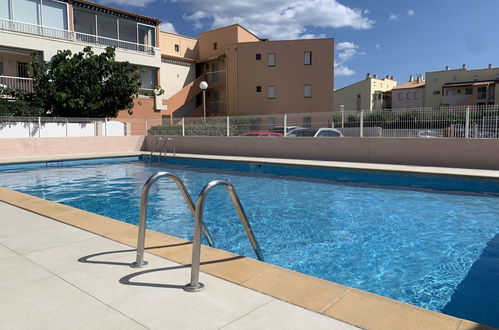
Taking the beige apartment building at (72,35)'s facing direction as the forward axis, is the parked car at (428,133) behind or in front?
in front

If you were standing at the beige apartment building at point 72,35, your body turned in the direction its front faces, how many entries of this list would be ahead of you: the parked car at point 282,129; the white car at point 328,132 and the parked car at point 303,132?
3

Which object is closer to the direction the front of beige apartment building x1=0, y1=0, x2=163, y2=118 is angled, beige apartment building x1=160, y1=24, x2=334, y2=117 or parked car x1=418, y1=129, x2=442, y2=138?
the parked car

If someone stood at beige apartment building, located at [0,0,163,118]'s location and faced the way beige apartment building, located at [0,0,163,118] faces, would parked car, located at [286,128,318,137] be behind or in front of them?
in front

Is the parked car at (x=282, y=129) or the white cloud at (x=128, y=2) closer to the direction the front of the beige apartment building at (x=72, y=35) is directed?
the parked car

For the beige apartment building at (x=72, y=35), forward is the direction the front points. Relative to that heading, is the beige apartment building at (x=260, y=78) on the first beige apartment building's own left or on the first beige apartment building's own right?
on the first beige apartment building's own left

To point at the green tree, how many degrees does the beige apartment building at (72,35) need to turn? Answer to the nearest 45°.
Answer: approximately 45° to its right

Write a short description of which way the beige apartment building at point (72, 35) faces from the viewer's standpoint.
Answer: facing the viewer and to the right of the viewer

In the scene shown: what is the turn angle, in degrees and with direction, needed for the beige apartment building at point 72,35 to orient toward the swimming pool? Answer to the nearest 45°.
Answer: approximately 45° to its right
